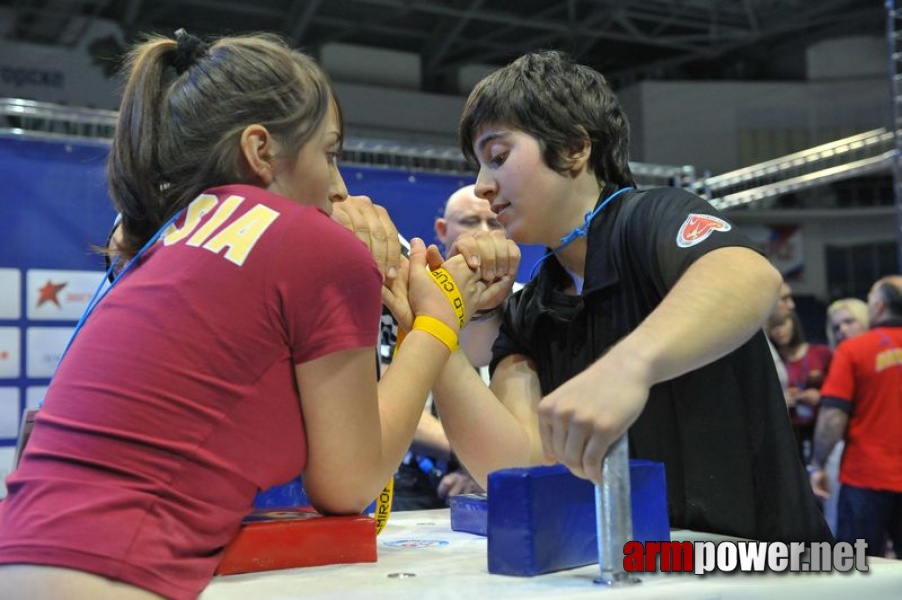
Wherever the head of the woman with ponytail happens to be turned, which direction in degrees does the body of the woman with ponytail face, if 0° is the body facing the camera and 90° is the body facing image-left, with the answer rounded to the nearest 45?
approximately 225°

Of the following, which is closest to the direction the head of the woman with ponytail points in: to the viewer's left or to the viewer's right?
to the viewer's right

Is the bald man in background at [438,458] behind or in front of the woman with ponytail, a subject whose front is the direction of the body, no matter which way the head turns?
in front

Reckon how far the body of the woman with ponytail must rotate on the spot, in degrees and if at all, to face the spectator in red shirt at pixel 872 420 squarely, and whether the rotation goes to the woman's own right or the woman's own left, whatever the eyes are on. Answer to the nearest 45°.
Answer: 0° — they already face them
